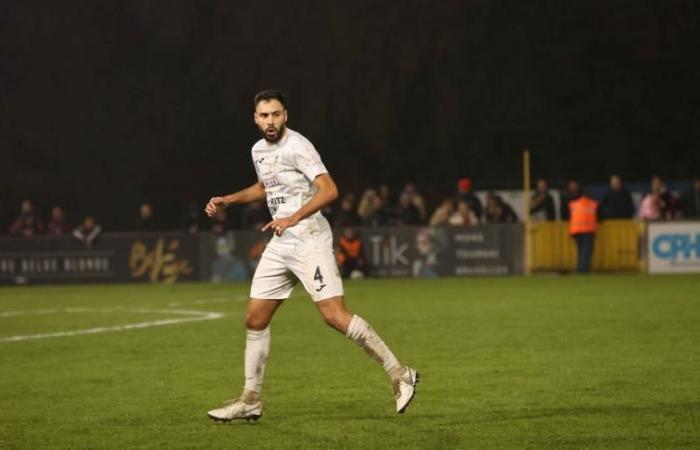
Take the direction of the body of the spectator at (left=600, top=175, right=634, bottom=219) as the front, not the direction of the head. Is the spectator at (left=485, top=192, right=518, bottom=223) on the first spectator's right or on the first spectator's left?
on the first spectator's right

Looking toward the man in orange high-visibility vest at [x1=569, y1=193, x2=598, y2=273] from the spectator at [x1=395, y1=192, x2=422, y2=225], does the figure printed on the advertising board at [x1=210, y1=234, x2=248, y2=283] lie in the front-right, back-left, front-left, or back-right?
back-right

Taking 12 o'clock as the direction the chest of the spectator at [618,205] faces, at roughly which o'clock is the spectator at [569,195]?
the spectator at [569,195] is roughly at 2 o'clock from the spectator at [618,205].

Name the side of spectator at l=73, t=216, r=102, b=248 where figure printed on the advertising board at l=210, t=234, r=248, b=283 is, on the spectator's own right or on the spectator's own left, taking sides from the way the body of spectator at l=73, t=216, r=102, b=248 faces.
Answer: on the spectator's own left

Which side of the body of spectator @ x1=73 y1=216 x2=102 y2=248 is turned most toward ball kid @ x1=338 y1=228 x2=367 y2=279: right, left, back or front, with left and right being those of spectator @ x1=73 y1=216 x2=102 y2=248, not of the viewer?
left

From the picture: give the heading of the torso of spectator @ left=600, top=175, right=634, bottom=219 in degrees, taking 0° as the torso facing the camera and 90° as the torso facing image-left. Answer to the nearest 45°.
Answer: approximately 0°

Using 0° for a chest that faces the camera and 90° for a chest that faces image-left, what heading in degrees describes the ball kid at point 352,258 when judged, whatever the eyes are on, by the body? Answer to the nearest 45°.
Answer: approximately 0°

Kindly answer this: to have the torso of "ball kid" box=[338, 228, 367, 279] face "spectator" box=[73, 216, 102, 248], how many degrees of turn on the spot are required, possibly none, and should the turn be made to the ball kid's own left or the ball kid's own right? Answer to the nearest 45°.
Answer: approximately 90° to the ball kid's own right

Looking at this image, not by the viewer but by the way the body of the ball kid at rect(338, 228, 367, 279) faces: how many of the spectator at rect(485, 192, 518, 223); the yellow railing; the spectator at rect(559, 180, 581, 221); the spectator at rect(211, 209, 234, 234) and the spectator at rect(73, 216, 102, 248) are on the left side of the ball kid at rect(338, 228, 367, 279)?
3

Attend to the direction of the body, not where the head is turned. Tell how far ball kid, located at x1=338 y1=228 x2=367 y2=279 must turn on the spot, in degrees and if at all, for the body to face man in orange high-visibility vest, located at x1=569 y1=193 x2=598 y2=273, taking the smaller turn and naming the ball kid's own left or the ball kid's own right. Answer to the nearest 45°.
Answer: approximately 90° to the ball kid's own left

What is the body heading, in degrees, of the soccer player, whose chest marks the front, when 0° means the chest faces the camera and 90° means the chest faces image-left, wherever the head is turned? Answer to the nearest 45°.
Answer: approximately 45°

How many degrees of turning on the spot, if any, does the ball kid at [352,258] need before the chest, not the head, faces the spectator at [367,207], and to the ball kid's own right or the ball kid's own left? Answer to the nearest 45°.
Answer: approximately 180°

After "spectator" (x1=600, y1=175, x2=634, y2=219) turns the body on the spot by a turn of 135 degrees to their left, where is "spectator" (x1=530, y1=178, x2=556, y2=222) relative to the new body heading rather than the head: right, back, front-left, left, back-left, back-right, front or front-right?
back-left
